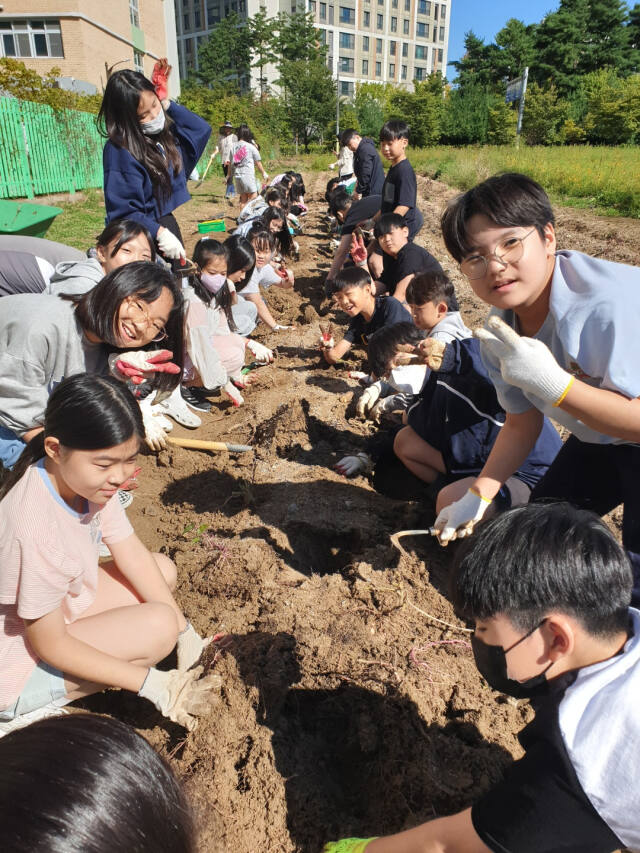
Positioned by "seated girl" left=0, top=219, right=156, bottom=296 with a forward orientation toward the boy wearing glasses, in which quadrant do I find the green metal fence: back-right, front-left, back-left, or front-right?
back-left

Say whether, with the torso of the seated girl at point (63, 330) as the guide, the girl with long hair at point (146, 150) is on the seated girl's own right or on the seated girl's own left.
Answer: on the seated girl's own left

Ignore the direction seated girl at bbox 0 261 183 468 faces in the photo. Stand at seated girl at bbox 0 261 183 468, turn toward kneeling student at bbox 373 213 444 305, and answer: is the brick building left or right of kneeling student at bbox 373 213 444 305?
left

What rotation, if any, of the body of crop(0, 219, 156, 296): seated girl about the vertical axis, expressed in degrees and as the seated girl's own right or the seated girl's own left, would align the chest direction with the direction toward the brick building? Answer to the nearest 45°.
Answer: approximately 135° to the seated girl's own left

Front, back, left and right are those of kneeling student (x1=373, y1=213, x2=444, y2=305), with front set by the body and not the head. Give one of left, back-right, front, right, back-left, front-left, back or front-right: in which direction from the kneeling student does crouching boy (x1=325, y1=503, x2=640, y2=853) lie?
front-left

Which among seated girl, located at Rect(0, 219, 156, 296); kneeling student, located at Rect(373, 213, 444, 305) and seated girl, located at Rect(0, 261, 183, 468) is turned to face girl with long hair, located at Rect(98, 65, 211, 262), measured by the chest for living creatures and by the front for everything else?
the kneeling student

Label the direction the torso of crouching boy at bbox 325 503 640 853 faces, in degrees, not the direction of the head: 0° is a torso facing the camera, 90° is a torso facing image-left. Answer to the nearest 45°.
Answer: approximately 90°

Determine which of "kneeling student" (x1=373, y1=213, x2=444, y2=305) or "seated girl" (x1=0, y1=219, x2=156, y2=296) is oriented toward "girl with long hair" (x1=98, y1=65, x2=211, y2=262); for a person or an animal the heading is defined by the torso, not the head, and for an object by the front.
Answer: the kneeling student

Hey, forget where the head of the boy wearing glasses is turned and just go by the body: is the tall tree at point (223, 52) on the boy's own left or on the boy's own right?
on the boy's own right

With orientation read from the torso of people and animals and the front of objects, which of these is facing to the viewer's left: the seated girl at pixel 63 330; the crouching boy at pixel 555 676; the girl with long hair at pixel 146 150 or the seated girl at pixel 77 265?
the crouching boy

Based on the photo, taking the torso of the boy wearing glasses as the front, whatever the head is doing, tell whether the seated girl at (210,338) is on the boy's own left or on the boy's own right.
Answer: on the boy's own right

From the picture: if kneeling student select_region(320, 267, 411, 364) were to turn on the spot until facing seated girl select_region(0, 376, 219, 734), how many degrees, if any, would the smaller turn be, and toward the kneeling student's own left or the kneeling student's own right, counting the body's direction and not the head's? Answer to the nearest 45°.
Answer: approximately 45° to the kneeling student's own left
